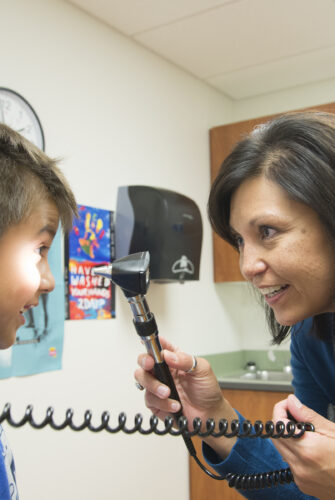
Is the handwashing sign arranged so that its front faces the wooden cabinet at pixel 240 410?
no

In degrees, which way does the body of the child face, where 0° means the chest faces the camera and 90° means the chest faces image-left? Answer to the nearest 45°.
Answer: approximately 270°

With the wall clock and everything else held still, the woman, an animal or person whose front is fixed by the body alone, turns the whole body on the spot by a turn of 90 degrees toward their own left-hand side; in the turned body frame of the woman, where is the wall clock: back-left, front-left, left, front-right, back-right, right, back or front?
back

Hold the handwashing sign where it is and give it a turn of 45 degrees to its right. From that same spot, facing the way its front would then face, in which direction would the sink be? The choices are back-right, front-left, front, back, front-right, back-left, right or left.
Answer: back-left

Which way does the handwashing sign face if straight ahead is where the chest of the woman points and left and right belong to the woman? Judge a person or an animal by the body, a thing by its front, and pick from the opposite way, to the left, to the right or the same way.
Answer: to the left

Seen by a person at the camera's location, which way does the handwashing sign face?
facing the viewer and to the right of the viewer

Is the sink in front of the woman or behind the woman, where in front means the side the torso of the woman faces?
behind

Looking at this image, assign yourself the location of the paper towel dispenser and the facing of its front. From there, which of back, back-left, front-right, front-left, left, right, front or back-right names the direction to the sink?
left

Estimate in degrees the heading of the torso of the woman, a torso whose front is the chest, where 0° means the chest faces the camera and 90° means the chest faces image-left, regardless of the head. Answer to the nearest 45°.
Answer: approximately 45°

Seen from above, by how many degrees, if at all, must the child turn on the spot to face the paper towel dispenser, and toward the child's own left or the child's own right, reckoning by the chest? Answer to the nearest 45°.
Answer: approximately 90° to the child's own left

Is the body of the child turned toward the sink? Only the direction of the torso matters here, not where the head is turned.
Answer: no

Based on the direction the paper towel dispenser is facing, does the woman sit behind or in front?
in front

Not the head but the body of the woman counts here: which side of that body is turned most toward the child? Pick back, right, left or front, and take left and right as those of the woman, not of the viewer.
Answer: front

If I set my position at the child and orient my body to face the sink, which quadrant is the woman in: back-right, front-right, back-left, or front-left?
front-right

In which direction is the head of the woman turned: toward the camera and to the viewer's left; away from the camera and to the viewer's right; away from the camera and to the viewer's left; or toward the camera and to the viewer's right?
toward the camera and to the viewer's left

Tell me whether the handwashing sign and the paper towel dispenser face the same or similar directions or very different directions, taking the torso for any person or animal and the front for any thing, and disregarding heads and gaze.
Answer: same or similar directions

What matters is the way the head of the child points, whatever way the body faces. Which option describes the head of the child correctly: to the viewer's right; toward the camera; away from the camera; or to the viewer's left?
to the viewer's right

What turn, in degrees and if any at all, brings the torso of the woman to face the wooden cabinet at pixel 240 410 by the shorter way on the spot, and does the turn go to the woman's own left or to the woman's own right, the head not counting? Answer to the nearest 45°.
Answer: approximately 135° to the woman's own right

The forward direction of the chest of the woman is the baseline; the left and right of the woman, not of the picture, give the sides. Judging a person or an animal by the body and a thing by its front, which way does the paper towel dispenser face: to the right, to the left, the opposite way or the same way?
to the left

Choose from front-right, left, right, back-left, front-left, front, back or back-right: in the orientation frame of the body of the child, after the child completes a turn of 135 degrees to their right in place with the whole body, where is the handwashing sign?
back-right
